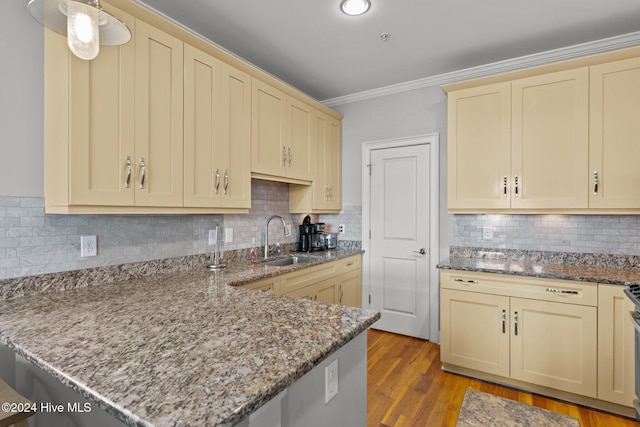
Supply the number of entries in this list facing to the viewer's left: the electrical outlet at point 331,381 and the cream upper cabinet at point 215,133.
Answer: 0

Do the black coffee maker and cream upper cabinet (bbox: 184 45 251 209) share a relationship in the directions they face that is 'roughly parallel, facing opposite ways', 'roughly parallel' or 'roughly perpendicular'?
roughly parallel

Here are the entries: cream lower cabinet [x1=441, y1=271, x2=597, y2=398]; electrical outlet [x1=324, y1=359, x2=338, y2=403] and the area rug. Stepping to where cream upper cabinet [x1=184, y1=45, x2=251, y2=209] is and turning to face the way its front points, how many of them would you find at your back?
0

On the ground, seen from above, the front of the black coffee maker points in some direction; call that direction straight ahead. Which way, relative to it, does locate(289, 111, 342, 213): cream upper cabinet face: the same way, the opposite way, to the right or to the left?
the same way

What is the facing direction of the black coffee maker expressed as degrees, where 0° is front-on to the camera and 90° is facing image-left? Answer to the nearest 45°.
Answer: approximately 315°

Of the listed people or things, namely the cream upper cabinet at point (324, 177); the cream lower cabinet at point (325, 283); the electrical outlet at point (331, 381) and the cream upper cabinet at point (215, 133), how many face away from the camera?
0

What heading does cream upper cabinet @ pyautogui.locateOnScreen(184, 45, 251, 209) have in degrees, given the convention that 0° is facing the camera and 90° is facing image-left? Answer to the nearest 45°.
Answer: approximately 315°

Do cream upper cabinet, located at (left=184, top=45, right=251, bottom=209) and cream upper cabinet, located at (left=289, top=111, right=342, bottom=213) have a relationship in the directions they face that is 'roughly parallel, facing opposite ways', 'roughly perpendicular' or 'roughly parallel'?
roughly parallel

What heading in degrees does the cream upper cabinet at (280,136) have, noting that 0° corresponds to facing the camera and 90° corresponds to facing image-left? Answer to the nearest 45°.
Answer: approximately 315°

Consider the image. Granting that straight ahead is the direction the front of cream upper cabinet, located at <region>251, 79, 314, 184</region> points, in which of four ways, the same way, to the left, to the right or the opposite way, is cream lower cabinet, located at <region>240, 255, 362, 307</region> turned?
the same way

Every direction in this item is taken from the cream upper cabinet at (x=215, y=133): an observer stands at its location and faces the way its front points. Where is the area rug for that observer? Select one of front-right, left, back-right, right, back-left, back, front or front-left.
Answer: front

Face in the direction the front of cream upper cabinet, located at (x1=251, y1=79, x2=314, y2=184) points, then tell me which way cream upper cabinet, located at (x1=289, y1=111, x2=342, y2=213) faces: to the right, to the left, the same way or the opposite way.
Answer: the same way

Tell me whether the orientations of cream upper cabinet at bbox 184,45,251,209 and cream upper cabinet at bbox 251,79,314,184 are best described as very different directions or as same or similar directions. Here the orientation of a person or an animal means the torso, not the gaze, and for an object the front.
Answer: same or similar directions

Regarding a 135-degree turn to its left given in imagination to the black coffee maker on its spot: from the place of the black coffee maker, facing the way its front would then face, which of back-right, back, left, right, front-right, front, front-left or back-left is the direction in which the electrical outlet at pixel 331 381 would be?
back

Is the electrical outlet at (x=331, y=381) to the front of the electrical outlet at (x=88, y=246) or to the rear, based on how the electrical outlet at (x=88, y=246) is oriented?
to the front

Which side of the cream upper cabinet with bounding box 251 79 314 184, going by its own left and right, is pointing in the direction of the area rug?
front

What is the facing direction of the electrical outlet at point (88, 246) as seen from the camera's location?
facing the viewer and to the right of the viewer
